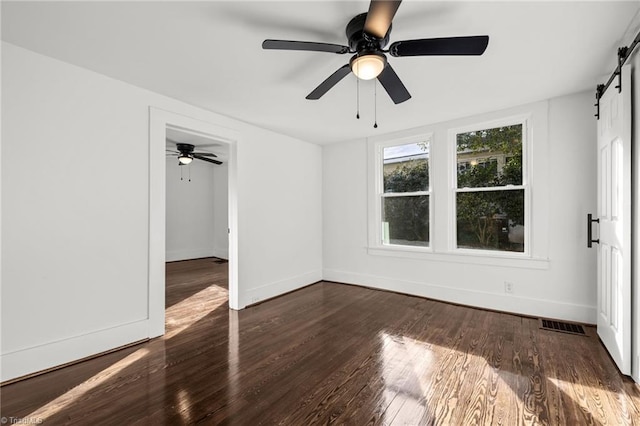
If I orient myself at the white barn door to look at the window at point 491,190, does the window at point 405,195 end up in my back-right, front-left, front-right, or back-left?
front-left

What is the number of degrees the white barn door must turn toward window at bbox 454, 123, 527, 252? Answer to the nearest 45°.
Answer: approximately 45° to its right

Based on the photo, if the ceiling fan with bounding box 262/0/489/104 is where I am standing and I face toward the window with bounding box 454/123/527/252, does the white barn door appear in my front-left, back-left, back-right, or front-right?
front-right

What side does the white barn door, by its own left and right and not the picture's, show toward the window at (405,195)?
front

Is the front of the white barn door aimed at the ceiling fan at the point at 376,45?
no

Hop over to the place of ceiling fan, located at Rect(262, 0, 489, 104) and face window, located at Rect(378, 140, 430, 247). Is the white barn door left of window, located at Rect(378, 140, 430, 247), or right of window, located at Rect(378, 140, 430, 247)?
right

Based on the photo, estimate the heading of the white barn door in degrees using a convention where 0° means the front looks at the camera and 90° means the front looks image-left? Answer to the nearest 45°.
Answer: approximately 90°
